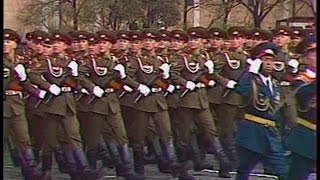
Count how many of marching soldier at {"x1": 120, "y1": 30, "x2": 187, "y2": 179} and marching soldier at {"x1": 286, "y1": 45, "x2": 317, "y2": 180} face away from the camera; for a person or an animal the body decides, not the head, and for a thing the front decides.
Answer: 0
